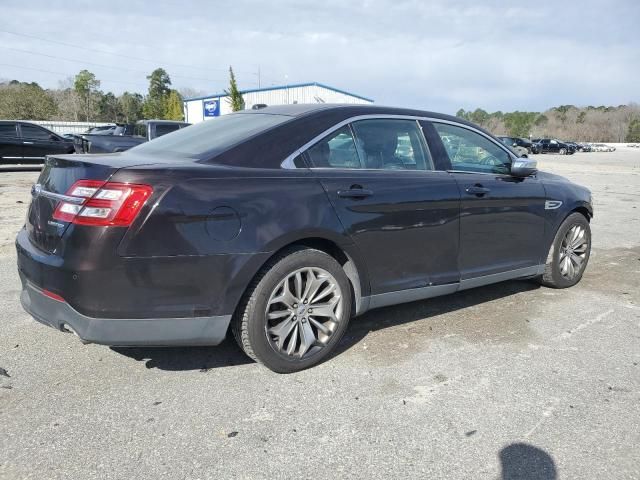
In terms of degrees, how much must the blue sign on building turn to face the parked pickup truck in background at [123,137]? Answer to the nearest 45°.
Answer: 0° — it already faces it

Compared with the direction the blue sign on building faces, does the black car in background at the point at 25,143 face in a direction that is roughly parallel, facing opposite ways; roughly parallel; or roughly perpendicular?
roughly perpendicular

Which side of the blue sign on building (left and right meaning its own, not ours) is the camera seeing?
front

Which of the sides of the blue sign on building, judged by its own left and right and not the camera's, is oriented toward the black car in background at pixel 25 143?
front

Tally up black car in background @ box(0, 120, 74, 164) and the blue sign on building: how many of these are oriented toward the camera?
1
